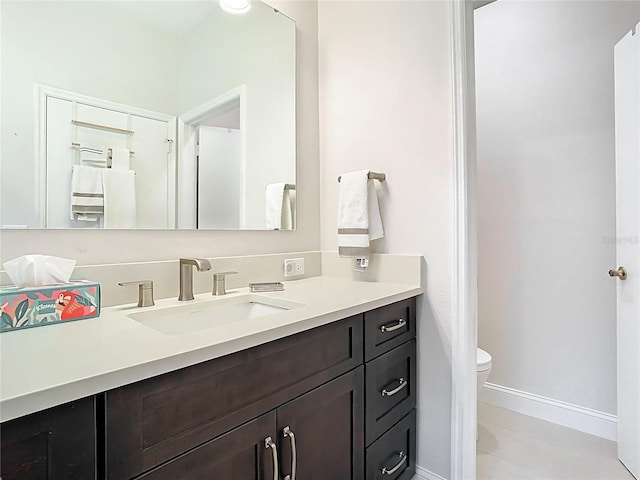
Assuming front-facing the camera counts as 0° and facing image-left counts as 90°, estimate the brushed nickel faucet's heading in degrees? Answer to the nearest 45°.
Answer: approximately 315°

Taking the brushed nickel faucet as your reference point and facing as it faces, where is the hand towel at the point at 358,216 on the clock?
The hand towel is roughly at 10 o'clock from the brushed nickel faucet.

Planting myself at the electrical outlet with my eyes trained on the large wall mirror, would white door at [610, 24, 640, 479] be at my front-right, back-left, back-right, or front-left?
back-left

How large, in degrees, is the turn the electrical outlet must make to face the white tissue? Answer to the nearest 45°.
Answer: approximately 90° to its right

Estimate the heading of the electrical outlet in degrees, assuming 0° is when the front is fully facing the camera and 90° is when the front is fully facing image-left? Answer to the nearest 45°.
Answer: approximately 315°

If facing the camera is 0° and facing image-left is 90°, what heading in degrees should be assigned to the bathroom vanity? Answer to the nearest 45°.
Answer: approximately 315°
